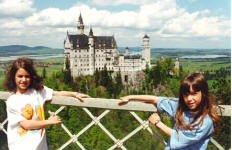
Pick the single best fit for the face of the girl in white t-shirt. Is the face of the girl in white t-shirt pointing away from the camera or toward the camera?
toward the camera

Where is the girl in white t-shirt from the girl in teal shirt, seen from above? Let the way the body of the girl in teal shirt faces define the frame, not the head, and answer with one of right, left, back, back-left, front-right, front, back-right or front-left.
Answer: front-right

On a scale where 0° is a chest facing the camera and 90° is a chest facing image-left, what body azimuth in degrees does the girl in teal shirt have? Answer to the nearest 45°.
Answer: approximately 45°
